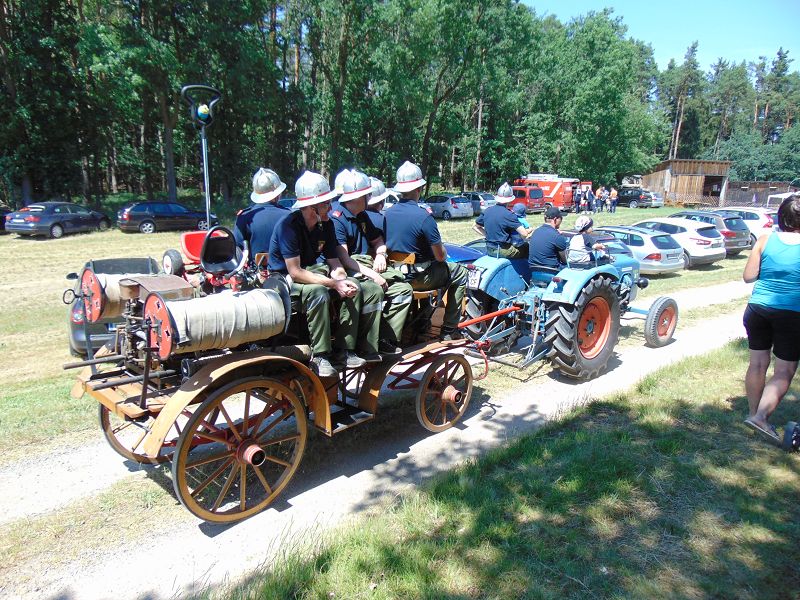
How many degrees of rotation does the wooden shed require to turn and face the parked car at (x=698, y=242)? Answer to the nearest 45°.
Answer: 0° — it already faces it

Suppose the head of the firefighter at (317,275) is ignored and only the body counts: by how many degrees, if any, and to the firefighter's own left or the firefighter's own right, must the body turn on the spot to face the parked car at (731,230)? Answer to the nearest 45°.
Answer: approximately 90° to the firefighter's own left

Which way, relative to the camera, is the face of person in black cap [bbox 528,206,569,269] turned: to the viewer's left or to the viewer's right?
to the viewer's right

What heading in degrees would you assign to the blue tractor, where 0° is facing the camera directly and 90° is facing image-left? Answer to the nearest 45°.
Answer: approximately 225°

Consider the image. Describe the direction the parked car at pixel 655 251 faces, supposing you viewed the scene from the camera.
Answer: facing away from the viewer and to the left of the viewer

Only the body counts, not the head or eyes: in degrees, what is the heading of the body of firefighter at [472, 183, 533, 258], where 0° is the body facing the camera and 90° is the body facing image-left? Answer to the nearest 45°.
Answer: approximately 225°

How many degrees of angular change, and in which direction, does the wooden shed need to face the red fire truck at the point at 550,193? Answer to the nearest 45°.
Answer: approximately 45° to its right

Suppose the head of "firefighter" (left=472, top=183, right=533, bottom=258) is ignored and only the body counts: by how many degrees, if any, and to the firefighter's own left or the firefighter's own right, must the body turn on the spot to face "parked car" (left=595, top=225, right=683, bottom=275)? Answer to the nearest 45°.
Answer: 0° — they already face it

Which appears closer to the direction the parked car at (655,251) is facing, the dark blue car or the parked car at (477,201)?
the parked car

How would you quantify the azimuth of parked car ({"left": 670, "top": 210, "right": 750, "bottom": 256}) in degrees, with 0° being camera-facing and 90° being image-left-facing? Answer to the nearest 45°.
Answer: approximately 135°

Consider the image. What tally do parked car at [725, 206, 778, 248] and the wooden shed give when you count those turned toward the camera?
1

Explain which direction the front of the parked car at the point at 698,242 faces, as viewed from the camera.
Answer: facing away from the viewer and to the left of the viewer
